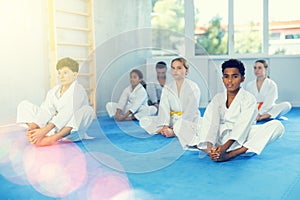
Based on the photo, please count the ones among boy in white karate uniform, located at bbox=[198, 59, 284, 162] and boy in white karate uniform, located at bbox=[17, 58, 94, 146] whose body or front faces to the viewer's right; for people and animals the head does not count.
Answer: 0

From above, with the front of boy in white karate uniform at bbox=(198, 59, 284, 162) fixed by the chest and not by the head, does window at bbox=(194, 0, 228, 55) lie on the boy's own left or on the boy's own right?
on the boy's own right

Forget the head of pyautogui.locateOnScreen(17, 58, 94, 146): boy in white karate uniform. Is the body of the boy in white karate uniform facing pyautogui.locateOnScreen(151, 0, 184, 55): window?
no

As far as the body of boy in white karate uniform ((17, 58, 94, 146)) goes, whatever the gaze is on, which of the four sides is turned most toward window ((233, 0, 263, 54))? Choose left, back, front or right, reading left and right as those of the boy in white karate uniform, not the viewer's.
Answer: back

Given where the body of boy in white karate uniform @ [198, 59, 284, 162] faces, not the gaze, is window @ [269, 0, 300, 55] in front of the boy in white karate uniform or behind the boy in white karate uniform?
behind

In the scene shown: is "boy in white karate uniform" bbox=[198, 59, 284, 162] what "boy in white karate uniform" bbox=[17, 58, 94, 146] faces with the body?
no

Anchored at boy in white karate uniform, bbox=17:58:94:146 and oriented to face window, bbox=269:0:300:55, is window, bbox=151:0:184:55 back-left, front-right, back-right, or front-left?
front-left

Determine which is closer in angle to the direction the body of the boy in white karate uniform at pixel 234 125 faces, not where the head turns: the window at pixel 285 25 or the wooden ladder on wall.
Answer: the wooden ladder on wall

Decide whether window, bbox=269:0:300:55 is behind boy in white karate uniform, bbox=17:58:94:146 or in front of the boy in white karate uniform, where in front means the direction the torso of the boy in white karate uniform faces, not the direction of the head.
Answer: behind

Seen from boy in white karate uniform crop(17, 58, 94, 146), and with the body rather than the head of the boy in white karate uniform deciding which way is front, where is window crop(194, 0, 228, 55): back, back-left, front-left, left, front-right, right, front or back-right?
back

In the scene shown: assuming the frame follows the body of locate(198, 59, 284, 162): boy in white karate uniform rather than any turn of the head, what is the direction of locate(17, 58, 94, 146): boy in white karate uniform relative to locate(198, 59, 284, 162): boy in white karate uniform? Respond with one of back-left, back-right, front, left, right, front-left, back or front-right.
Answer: front-right

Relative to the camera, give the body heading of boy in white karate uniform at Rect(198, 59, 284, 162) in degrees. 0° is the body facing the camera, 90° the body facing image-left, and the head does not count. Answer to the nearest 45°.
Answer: approximately 45°

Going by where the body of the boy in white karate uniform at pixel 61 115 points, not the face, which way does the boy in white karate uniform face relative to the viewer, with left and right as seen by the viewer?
facing the viewer and to the left of the viewer

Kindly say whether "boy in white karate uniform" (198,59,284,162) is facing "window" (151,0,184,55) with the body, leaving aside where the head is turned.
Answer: no
